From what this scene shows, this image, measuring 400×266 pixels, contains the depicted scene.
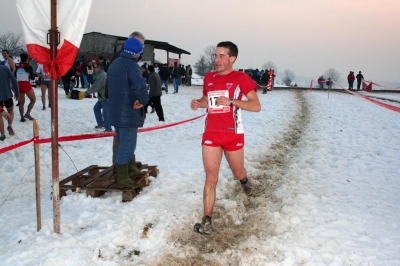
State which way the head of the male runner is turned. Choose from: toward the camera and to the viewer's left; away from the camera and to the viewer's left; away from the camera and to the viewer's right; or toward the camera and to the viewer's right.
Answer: toward the camera and to the viewer's left

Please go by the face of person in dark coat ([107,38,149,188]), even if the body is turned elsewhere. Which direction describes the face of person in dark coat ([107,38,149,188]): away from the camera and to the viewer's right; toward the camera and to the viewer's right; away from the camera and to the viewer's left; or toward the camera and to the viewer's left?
away from the camera and to the viewer's right

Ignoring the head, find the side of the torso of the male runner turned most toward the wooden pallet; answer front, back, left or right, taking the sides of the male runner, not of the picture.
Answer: right

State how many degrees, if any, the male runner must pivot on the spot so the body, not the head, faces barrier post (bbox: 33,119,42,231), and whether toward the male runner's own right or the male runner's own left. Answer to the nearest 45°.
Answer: approximately 45° to the male runner's own right

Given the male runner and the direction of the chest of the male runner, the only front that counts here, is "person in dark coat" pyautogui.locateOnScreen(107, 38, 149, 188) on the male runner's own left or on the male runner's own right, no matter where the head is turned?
on the male runner's own right

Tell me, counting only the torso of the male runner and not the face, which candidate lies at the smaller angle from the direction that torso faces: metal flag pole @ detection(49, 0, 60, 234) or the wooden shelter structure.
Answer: the metal flag pole

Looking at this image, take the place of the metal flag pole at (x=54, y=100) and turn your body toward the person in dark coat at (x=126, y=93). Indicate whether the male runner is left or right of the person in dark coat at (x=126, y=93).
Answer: right

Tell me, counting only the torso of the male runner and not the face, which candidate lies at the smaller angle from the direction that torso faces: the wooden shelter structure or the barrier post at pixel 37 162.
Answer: the barrier post

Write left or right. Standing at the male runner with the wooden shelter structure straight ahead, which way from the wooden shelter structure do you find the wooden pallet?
left

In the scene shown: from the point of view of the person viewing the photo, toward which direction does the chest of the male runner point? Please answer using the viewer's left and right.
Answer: facing the viewer and to the left of the viewer
